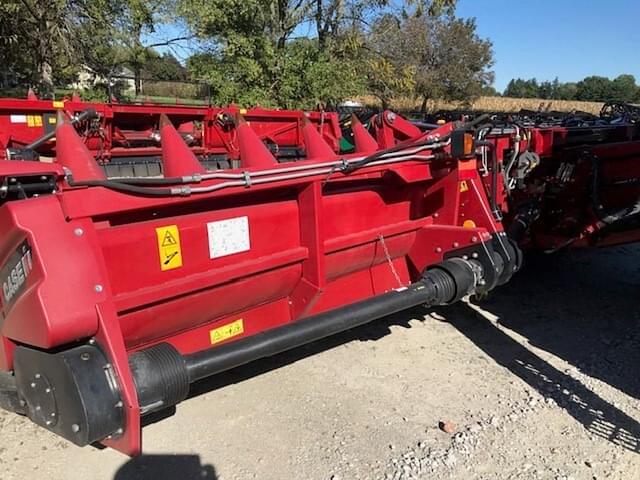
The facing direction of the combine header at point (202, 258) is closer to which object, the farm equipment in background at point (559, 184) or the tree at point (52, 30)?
the tree

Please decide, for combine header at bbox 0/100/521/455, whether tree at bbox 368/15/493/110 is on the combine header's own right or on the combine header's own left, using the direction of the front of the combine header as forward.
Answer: on the combine header's own right

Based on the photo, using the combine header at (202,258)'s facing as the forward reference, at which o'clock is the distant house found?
The distant house is roughly at 1 o'clock from the combine header.

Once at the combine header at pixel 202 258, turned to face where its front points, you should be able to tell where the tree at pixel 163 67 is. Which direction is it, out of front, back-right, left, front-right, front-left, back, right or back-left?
front-right

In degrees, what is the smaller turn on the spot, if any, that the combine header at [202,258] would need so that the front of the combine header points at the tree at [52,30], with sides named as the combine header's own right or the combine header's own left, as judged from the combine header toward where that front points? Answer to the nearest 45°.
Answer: approximately 45° to the combine header's own right

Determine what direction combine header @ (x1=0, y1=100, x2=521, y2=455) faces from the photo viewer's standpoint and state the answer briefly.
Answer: facing away from the viewer and to the left of the viewer
